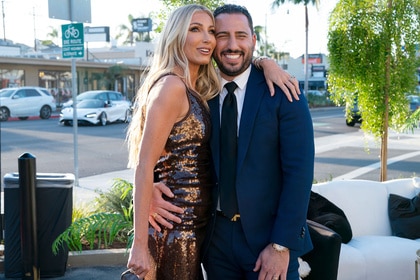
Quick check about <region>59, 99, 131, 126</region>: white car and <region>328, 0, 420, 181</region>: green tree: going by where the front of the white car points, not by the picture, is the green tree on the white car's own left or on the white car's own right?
on the white car's own left

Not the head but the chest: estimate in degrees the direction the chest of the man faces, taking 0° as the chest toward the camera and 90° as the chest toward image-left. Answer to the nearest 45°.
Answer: approximately 45°

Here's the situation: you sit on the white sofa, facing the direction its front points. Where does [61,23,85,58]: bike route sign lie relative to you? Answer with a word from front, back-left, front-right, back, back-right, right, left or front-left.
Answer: back-right

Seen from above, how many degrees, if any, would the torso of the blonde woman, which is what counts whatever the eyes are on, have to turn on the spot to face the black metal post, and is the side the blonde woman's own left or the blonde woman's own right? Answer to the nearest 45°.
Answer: approximately 180°

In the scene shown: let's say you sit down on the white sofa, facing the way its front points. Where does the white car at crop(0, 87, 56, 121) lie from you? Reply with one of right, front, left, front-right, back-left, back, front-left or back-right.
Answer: back-right

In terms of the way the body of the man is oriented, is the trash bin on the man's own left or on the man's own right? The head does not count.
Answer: on the man's own right
